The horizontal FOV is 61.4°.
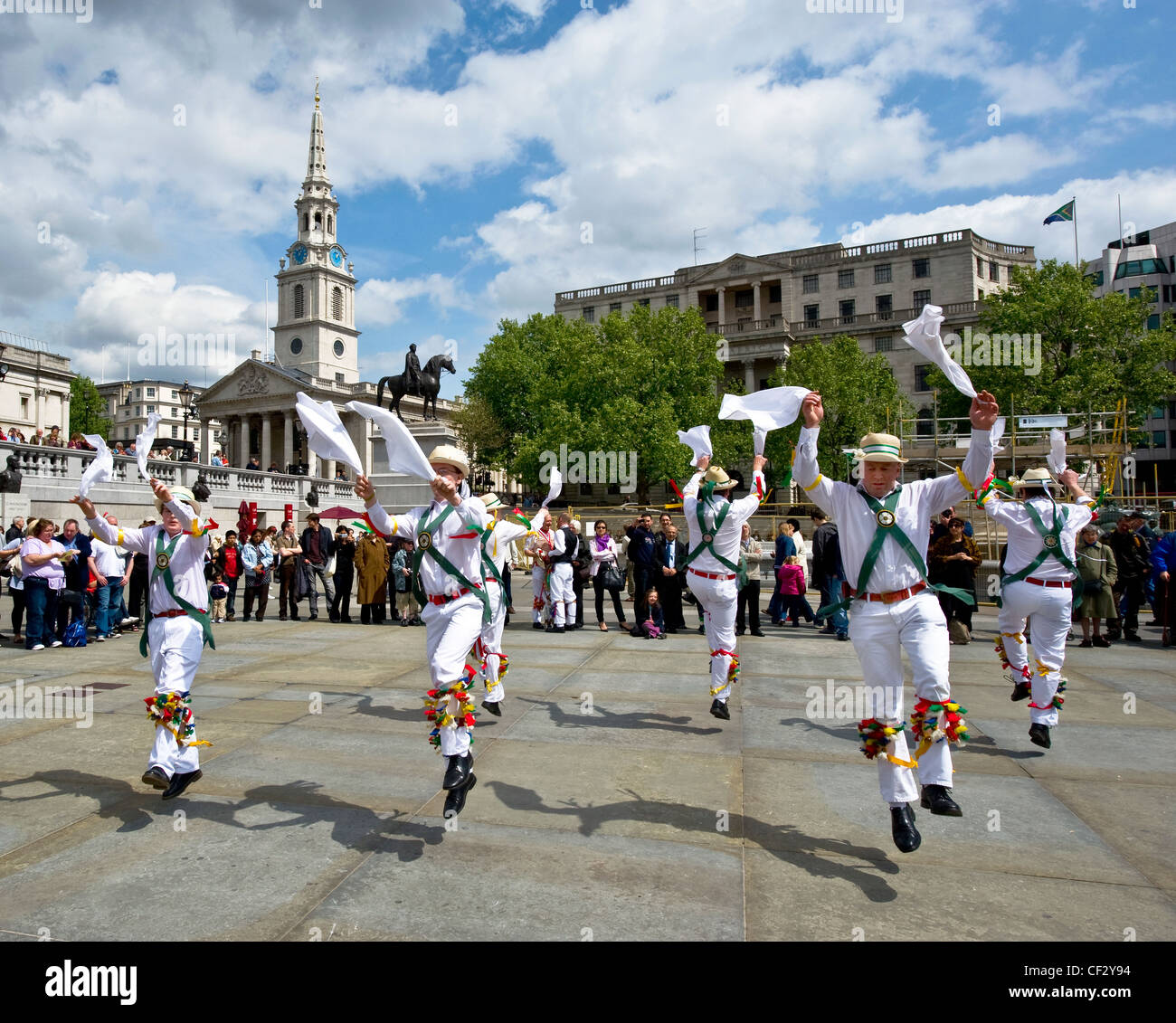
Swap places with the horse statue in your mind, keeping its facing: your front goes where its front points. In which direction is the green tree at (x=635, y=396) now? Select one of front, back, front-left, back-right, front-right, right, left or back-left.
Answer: front-left

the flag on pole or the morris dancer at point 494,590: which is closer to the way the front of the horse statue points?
the flag on pole

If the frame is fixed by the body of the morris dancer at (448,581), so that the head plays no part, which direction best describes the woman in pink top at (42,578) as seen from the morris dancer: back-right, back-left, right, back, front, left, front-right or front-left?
right

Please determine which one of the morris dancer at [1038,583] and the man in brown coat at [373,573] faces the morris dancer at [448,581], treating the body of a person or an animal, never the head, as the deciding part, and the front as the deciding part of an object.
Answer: the man in brown coat

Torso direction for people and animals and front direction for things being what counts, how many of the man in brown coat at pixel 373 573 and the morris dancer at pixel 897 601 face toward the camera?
2

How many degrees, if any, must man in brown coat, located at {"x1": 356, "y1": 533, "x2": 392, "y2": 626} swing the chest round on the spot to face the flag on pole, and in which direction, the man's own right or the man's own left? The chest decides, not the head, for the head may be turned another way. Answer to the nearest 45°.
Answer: approximately 135° to the man's own left

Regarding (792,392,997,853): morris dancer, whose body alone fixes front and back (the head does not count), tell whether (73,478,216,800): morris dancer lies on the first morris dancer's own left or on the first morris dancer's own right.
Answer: on the first morris dancer's own right

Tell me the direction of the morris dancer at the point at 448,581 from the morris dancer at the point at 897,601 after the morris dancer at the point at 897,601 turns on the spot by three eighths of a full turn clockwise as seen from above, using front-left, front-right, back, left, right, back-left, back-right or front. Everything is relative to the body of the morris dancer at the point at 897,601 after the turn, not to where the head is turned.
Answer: front-left

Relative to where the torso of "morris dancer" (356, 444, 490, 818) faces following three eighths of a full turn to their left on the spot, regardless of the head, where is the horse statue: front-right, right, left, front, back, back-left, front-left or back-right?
left

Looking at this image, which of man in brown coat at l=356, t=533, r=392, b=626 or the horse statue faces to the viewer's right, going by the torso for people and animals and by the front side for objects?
the horse statue

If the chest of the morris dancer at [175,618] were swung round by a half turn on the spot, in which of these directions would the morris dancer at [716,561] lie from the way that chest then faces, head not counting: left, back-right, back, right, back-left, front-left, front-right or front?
front-right

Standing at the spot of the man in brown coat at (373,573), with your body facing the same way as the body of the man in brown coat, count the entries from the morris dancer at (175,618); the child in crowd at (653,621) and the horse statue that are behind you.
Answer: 1

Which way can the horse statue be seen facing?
to the viewer's right
